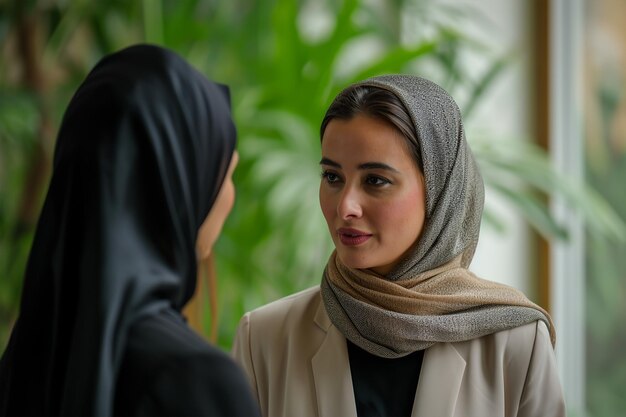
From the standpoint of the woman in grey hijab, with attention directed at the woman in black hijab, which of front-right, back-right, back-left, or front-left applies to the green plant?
back-right

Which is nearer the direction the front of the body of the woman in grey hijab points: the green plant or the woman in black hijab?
the woman in black hijab

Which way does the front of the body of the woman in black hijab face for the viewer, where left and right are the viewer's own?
facing away from the viewer and to the right of the viewer

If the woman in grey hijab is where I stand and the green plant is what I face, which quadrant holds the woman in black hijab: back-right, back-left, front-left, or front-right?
back-left

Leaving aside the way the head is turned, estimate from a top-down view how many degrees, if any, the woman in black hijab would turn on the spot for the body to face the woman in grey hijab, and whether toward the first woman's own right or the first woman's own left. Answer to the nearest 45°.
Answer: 0° — they already face them

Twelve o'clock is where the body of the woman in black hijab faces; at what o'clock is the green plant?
The green plant is roughly at 11 o'clock from the woman in black hijab.

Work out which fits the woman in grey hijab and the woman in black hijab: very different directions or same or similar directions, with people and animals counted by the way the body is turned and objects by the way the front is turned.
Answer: very different directions

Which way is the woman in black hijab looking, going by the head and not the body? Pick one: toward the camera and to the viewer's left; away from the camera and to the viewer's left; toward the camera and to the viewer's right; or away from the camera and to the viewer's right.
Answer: away from the camera and to the viewer's right

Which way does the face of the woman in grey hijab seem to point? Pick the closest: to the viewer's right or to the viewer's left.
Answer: to the viewer's left

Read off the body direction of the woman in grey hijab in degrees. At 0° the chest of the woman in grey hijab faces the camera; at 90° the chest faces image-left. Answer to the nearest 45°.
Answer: approximately 45°
